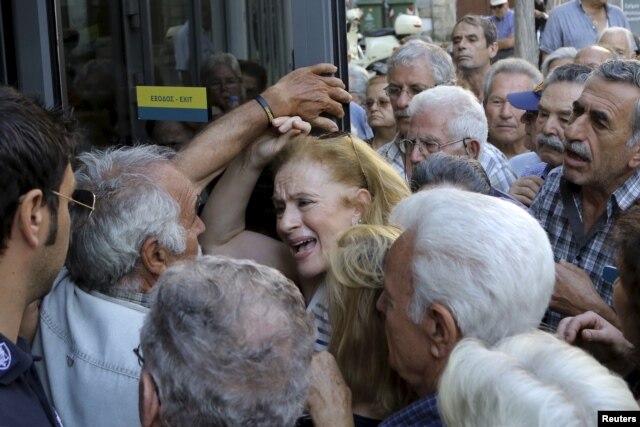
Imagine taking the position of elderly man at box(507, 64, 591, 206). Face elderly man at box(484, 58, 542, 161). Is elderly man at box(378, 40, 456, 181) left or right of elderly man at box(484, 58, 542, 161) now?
left

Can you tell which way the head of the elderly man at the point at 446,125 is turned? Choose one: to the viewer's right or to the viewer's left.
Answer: to the viewer's left

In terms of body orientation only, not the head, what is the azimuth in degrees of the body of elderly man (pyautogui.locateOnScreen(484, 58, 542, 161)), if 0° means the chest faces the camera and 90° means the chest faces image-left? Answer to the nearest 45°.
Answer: approximately 45°

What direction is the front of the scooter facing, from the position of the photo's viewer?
facing to the left of the viewer

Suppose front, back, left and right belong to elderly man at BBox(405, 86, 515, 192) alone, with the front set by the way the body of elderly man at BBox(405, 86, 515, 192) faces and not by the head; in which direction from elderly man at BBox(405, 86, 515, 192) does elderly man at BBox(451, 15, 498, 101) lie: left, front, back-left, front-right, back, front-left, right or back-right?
back-right

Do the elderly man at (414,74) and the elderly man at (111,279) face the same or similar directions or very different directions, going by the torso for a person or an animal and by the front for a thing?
very different directions

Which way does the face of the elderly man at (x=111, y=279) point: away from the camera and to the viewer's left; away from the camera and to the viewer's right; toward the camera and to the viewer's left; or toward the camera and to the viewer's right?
away from the camera and to the viewer's right

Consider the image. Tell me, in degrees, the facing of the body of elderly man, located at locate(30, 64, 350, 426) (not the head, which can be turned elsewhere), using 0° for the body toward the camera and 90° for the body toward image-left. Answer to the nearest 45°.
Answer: approximately 225°

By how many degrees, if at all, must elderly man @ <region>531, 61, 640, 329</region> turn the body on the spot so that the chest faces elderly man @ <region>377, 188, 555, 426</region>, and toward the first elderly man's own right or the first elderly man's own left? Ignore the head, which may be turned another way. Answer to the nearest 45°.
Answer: approximately 45° to the first elderly man's own left
